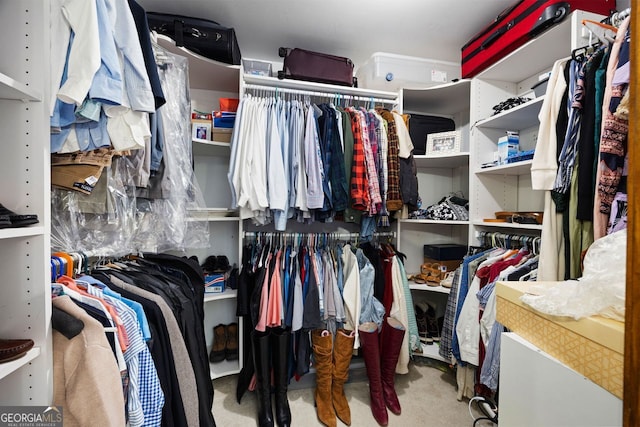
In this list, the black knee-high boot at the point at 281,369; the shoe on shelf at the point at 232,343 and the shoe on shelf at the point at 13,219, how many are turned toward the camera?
2

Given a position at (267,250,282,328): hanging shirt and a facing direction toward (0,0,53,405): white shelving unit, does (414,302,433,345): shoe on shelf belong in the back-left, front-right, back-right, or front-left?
back-left

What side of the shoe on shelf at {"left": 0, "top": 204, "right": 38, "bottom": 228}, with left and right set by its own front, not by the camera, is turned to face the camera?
right

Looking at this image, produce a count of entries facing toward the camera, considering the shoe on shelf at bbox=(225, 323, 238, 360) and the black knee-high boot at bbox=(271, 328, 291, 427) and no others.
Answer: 2

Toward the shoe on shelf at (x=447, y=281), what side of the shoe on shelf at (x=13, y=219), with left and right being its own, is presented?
front

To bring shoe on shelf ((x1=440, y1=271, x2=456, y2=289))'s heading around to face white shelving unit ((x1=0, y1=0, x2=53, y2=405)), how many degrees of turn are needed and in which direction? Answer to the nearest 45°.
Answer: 0° — it already faces it

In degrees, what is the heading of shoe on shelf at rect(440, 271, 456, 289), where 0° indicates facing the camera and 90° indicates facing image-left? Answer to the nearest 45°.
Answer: approximately 45°

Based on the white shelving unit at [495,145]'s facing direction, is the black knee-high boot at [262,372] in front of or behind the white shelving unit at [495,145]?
in front

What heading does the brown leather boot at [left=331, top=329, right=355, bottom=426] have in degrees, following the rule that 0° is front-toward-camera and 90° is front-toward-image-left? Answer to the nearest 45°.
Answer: approximately 315°

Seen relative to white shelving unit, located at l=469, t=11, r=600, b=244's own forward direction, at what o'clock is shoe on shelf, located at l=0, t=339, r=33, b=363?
The shoe on shelf is roughly at 11 o'clock from the white shelving unit.

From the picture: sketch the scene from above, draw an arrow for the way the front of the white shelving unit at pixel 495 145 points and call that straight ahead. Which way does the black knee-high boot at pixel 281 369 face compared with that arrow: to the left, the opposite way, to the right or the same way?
to the left
